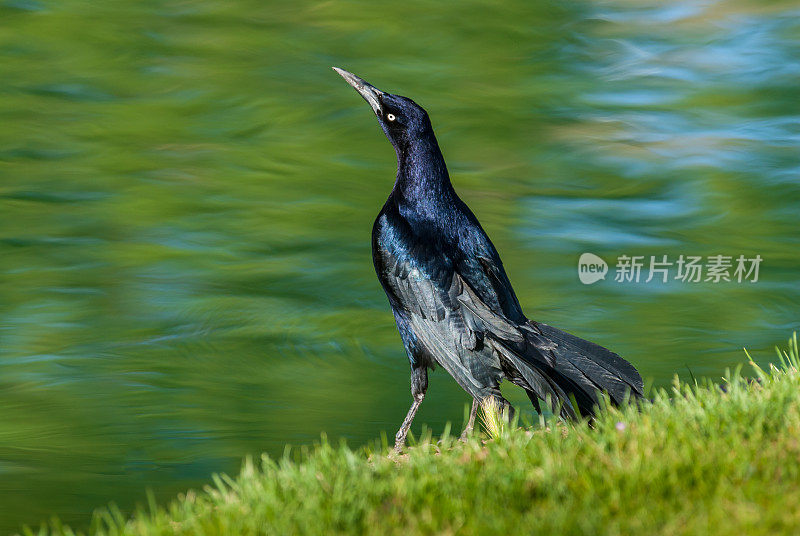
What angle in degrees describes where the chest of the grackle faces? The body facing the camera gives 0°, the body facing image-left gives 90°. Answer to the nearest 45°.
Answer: approximately 90°
